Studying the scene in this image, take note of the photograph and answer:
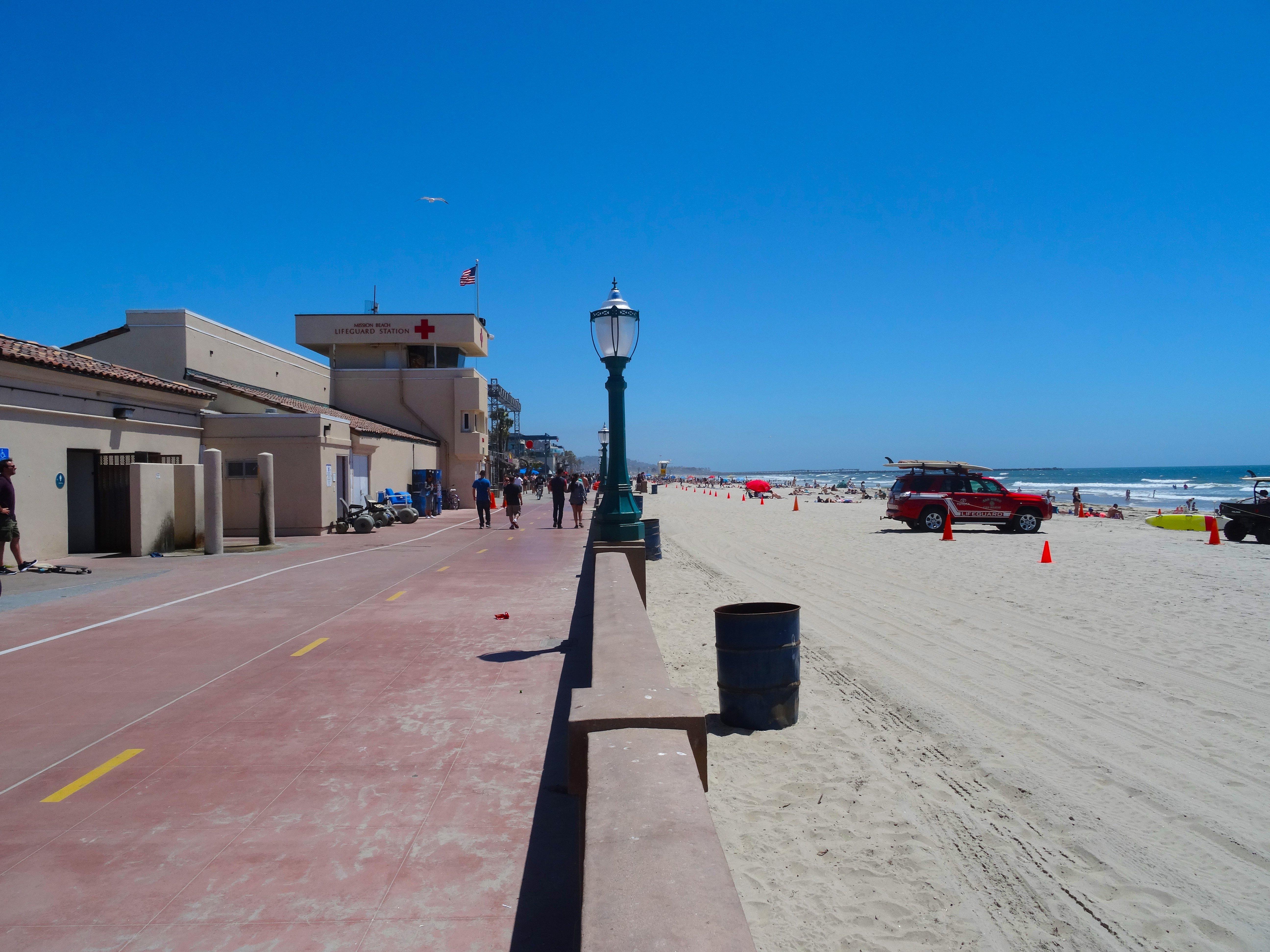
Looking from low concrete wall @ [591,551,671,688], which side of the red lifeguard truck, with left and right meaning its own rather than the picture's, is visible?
right

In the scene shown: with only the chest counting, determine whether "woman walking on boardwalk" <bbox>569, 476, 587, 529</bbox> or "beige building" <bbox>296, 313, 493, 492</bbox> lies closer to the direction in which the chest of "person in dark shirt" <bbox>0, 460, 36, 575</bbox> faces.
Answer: the woman walking on boardwalk

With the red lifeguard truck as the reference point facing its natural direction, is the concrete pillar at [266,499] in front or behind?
behind

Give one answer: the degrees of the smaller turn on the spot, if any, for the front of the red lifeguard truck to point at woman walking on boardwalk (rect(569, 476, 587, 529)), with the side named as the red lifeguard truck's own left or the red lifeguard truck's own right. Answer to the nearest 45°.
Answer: approximately 180°

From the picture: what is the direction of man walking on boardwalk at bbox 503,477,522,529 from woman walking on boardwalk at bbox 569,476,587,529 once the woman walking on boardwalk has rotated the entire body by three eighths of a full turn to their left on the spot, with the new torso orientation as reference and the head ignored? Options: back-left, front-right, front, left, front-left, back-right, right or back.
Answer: front-right

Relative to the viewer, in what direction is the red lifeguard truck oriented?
to the viewer's right

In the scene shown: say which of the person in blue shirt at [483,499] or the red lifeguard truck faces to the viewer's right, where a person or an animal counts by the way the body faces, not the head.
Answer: the red lifeguard truck

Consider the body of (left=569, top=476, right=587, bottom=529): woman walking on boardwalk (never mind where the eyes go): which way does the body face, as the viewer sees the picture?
away from the camera

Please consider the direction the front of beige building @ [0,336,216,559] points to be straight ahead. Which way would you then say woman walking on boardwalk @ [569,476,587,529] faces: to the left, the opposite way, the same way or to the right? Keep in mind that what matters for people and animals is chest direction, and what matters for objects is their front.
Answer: to the left

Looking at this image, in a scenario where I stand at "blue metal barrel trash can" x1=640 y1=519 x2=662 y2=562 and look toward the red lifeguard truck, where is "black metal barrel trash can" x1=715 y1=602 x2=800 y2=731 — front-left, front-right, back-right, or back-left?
back-right

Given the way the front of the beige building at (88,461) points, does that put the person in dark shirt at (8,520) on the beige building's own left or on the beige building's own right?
on the beige building's own right

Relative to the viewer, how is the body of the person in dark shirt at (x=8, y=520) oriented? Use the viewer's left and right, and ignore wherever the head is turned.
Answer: facing to the right of the viewer

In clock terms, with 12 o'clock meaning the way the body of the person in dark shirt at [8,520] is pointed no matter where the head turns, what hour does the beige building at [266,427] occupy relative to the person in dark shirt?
The beige building is roughly at 10 o'clock from the person in dark shirt.

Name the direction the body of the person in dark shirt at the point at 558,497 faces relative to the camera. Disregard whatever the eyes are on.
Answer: away from the camera

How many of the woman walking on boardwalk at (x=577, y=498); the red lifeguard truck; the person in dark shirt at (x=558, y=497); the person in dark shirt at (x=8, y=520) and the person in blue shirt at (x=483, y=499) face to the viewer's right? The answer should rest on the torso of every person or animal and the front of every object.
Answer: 2

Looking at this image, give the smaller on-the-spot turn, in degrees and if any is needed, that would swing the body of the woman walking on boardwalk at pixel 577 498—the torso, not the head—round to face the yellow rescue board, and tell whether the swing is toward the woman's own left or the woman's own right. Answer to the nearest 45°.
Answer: approximately 90° to the woman's own right
